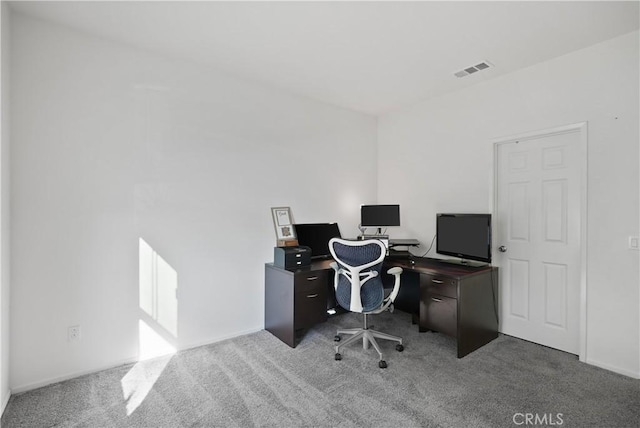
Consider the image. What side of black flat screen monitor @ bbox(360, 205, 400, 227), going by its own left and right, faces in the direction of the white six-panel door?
left

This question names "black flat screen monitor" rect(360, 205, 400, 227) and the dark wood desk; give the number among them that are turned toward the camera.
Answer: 2

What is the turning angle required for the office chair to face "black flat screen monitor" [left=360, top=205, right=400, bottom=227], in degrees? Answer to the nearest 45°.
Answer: approximately 45° to its left

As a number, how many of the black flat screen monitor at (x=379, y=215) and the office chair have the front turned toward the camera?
1

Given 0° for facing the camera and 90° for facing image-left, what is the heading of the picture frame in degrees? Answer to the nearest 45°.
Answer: approximately 315°

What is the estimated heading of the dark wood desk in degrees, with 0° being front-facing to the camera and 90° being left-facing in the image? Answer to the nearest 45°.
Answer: approximately 0°

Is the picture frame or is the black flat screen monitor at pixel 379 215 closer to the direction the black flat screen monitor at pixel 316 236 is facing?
the black flat screen monitor

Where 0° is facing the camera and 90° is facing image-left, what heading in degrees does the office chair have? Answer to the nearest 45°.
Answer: approximately 225°

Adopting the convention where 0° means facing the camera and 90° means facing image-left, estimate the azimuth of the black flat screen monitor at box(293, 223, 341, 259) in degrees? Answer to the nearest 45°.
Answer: approximately 315°

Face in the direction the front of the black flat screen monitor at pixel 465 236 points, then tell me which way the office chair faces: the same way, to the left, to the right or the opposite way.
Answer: the opposite way

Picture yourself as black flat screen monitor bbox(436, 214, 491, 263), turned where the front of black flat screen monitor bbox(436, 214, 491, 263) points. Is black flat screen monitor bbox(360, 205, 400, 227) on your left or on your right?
on your right

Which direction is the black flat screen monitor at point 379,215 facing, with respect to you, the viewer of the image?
facing the viewer
